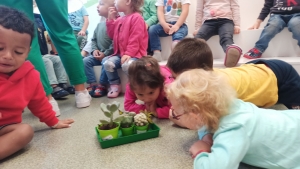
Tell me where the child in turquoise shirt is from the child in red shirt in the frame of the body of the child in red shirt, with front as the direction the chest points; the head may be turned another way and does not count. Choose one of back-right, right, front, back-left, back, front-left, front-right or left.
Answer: front-left

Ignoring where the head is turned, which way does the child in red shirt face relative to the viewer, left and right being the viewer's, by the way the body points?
facing the viewer

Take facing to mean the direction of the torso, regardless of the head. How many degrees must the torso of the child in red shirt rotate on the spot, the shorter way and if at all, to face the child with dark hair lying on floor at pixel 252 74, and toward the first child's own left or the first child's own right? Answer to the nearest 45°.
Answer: approximately 90° to the first child's own left
